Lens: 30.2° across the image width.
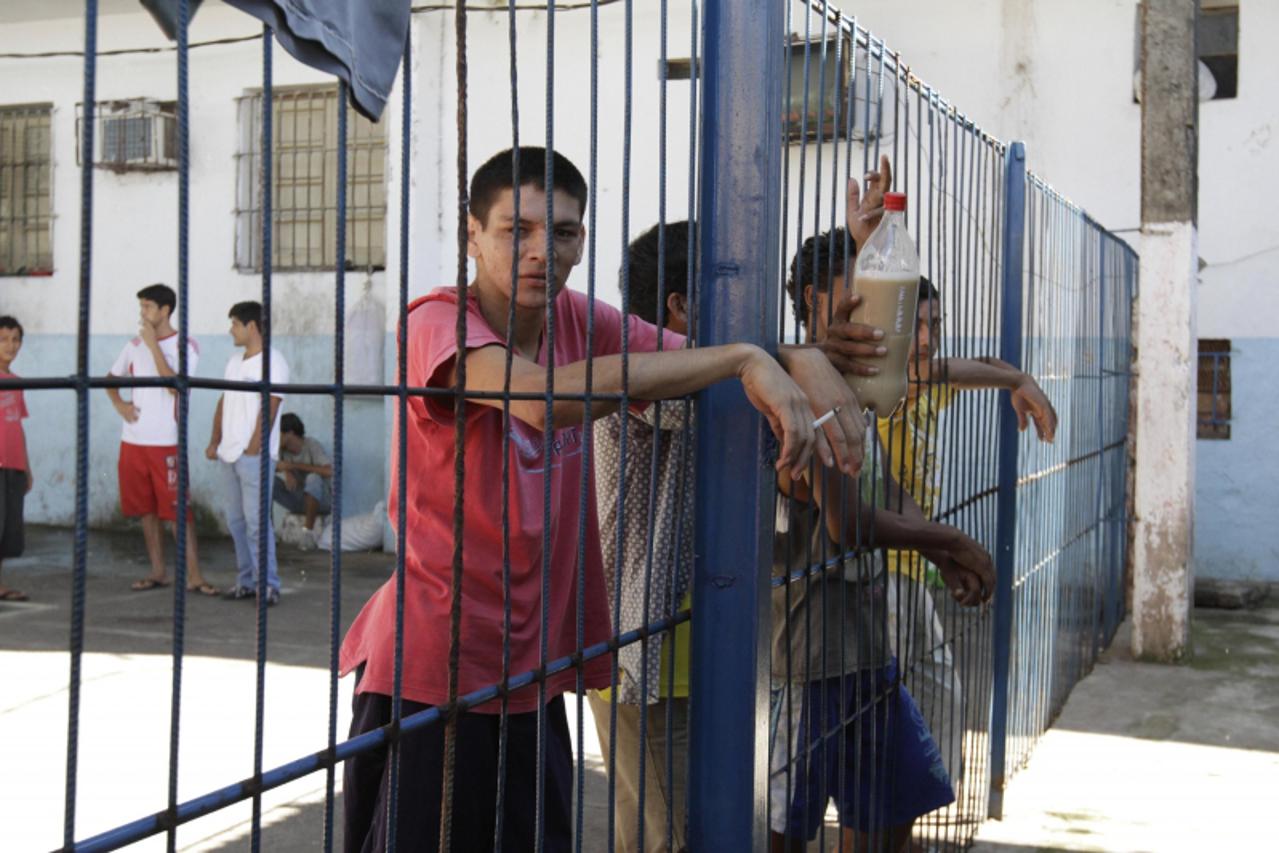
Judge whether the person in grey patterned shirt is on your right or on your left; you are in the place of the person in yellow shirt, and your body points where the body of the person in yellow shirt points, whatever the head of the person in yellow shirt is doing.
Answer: on your right

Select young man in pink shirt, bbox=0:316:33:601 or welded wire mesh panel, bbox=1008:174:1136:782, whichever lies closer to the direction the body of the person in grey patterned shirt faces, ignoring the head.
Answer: the welded wire mesh panel

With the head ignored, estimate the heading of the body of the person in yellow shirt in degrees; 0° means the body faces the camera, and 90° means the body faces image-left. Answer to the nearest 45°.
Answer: approximately 315°

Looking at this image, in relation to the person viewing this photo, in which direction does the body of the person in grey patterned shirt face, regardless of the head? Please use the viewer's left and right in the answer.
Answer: facing away from the viewer and to the right of the viewer

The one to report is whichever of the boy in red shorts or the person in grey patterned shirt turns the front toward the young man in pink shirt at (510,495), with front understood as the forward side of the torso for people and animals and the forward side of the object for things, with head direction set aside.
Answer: the boy in red shorts

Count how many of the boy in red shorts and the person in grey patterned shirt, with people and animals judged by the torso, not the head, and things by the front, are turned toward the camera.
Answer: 1

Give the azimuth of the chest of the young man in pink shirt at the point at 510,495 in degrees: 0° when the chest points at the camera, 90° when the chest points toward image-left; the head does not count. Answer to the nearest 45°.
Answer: approximately 315°

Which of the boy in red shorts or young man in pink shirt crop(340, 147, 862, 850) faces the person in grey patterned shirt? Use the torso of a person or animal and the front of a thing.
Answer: the boy in red shorts

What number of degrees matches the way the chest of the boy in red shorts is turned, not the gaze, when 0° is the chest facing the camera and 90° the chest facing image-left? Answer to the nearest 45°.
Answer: approximately 0°

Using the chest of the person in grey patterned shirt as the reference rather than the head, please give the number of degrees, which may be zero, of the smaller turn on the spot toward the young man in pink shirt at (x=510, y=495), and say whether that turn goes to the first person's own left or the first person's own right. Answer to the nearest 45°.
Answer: approximately 135° to the first person's own right
